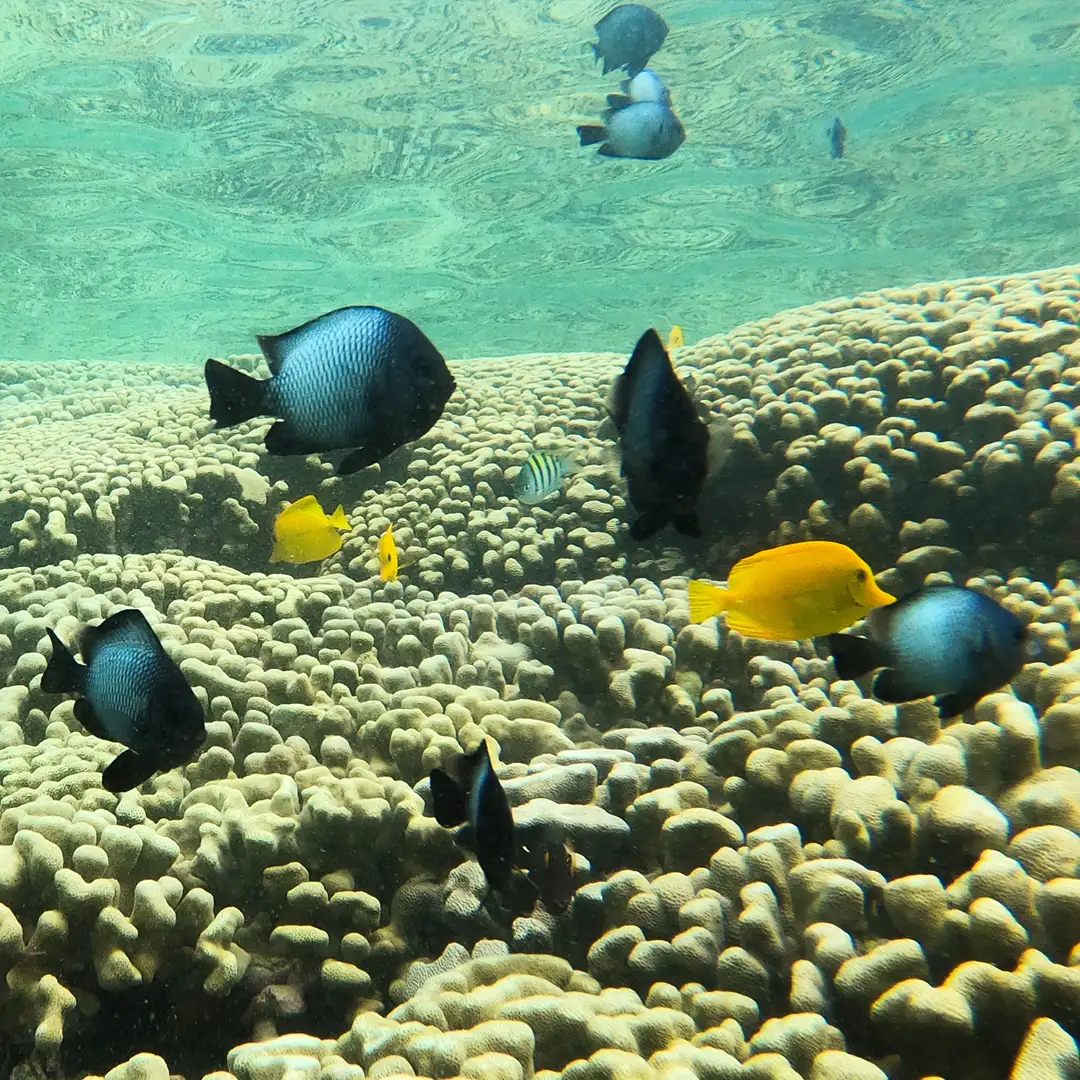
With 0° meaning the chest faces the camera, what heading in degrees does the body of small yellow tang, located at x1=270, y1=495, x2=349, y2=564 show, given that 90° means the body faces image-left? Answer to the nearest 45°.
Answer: approximately 90°

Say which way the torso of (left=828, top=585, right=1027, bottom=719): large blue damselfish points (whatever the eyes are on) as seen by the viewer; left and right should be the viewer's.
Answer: facing to the right of the viewer

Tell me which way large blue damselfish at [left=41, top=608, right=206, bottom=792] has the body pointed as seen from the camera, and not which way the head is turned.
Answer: to the viewer's right

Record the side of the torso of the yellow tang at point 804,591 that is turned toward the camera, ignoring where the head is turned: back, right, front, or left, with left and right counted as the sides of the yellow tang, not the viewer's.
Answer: right

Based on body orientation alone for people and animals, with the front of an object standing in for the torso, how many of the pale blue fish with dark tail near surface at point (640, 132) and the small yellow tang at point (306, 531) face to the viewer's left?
1

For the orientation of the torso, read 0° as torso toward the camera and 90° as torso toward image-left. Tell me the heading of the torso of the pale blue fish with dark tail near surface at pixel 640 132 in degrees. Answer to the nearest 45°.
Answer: approximately 270°

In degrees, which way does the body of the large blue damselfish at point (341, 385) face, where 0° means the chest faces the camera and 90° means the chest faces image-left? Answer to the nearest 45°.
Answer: approximately 270°
